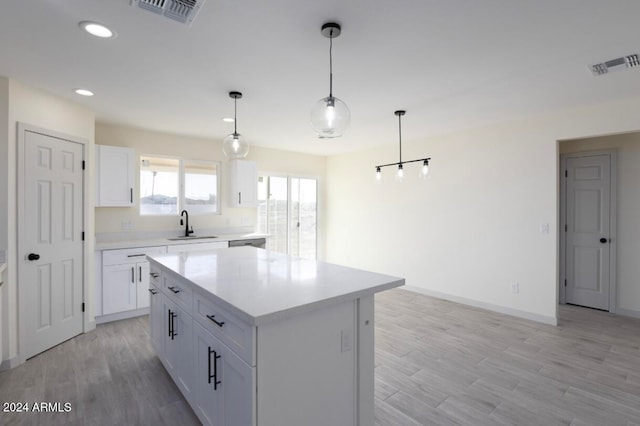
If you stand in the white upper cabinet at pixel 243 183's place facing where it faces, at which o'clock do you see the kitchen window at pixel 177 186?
The kitchen window is roughly at 4 o'clock from the white upper cabinet.

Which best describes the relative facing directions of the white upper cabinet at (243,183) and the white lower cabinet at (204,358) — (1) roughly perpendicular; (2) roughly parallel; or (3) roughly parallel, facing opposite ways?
roughly perpendicular

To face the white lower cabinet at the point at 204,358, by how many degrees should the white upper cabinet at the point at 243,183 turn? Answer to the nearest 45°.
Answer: approximately 45° to its right

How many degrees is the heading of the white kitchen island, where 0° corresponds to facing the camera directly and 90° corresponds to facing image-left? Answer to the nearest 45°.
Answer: approximately 45°

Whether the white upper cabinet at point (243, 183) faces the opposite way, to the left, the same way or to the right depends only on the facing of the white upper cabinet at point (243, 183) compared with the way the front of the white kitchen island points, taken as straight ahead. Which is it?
to the left
